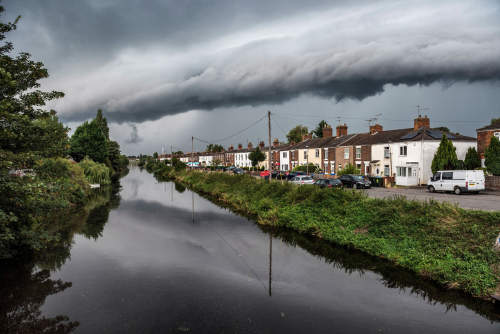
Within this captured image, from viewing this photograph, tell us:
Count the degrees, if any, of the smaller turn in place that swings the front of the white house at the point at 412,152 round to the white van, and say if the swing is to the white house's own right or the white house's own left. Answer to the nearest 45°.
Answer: approximately 45° to the white house's own left

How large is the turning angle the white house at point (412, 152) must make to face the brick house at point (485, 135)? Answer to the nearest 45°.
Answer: approximately 135° to its left

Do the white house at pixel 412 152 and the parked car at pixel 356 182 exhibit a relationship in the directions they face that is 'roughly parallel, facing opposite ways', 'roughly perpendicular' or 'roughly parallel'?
roughly perpendicular

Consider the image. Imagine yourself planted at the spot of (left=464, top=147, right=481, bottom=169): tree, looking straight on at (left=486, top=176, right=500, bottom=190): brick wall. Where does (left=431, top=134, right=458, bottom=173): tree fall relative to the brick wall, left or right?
right

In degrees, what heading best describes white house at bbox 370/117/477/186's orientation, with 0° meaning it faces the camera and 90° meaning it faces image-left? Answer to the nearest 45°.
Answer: approximately 45°

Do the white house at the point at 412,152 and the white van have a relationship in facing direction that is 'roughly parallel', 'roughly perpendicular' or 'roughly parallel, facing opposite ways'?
roughly perpendicular

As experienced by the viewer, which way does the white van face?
facing away from the viewer and to the left of the viewer

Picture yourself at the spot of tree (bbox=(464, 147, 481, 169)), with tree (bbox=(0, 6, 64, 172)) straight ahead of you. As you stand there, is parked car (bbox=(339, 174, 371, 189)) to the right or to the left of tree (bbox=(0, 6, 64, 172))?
right

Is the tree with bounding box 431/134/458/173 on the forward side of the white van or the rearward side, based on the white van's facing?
on the forward side

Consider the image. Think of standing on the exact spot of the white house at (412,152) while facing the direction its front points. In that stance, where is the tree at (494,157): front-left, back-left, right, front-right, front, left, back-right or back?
left
